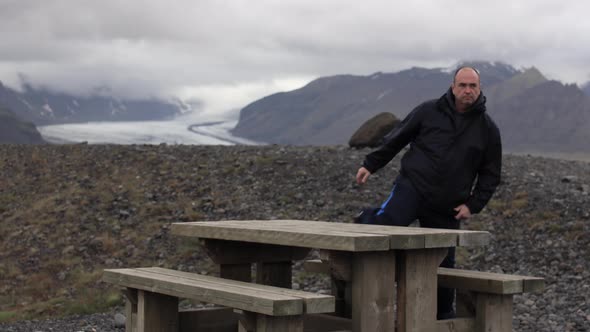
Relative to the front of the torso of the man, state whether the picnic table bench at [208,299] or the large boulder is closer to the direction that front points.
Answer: the picnic table bench

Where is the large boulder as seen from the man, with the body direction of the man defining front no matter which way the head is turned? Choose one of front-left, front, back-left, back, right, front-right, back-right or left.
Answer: back

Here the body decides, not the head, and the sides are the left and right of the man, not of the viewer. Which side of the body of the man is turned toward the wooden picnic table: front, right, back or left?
front

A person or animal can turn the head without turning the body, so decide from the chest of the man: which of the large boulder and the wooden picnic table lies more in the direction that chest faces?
the wooden picnic table

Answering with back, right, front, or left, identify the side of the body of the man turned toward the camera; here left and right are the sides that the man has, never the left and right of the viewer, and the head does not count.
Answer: front

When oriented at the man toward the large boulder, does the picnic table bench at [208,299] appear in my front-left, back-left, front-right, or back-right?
back-left

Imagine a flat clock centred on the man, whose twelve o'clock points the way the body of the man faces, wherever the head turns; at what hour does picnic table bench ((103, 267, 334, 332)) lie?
The picnic table bench is roughly at 2 o'clock from the man.

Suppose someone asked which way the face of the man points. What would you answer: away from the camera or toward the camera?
toward the camera
